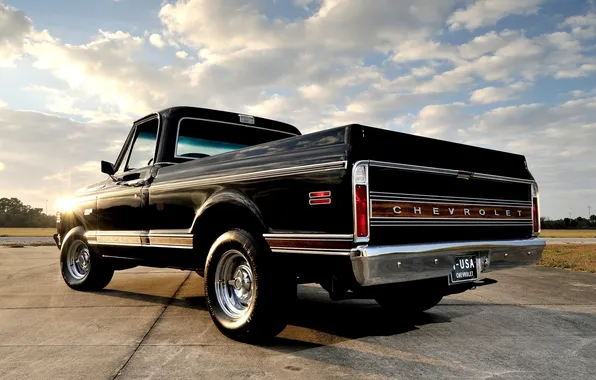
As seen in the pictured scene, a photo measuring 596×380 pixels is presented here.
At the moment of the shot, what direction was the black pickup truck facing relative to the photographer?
facing away from the viewer and to the left of the viewer
